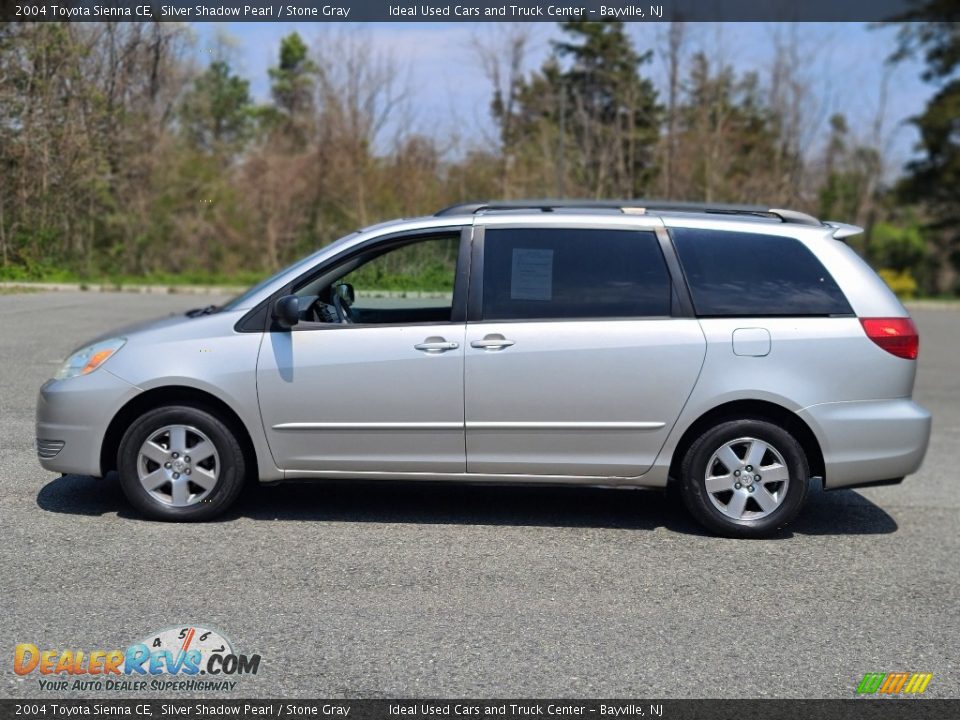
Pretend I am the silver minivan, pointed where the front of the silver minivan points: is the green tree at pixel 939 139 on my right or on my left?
on my right

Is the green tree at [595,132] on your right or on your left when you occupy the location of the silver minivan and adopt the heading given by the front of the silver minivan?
on your right

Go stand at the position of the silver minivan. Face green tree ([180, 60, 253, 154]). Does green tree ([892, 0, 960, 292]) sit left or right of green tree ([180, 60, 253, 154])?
right

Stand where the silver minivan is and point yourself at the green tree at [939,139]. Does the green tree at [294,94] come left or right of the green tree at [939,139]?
left

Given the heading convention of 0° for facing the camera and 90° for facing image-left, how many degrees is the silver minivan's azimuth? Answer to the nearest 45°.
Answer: approximately 90°

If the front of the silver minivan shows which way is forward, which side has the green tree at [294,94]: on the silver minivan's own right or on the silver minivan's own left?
on the silver minivan's own right

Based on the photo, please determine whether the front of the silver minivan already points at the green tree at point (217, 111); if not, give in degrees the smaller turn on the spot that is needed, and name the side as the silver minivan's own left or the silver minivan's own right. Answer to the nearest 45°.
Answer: approximately 90° to the silver minivan's own right
